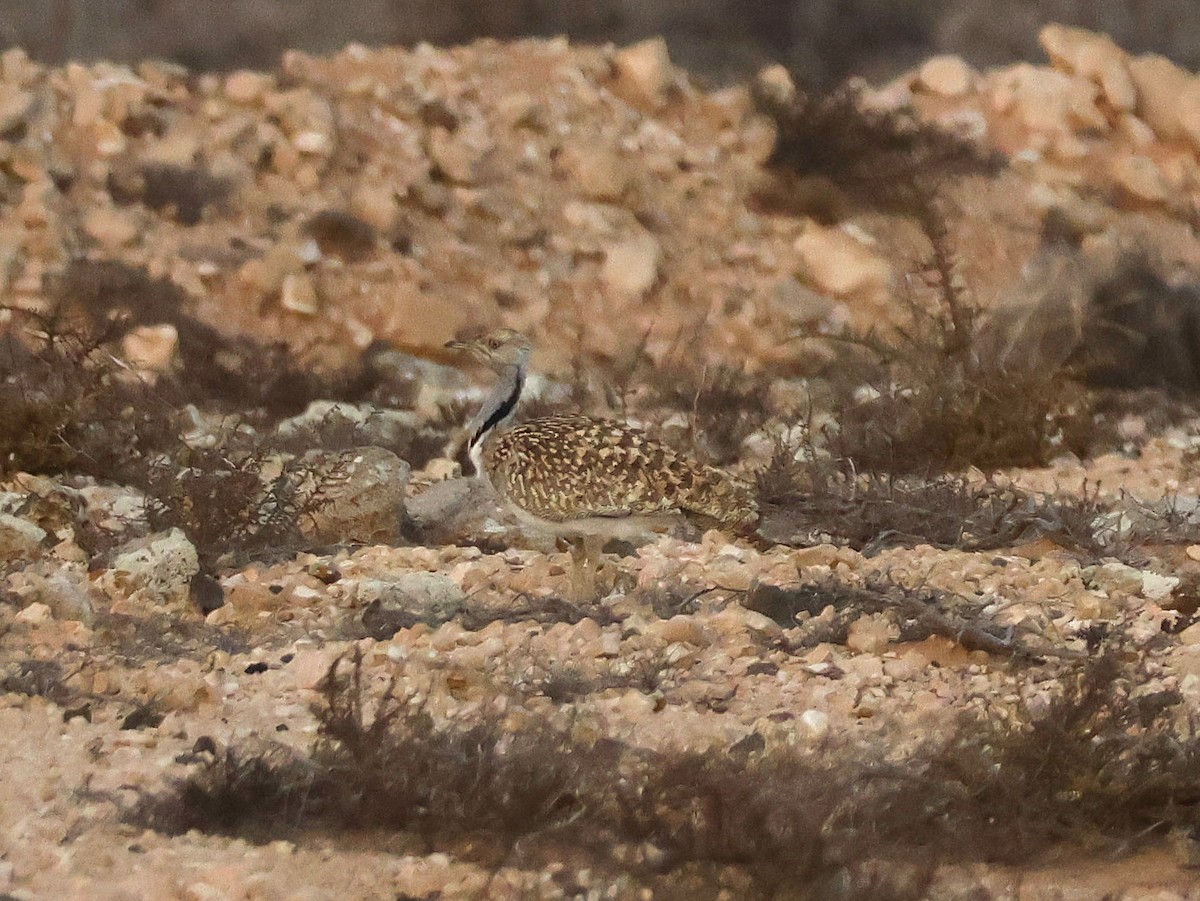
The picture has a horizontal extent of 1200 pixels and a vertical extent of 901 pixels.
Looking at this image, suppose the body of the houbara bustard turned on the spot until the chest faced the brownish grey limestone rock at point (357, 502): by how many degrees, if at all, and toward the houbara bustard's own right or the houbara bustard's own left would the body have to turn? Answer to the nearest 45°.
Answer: approximately 45° to the houbara bustard's own right

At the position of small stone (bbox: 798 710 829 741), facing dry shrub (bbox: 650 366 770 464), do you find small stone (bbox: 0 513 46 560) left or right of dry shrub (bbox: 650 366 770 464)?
left

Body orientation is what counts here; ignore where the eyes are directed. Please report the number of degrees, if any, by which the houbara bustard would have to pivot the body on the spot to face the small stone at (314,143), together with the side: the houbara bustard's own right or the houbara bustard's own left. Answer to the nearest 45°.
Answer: approximately 90° to the houbara bustard's own right

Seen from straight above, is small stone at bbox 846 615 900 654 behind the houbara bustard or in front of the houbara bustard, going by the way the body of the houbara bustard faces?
behind

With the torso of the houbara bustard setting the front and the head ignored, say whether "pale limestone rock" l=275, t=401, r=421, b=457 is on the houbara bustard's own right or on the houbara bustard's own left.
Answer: on the houbara bustard's own right

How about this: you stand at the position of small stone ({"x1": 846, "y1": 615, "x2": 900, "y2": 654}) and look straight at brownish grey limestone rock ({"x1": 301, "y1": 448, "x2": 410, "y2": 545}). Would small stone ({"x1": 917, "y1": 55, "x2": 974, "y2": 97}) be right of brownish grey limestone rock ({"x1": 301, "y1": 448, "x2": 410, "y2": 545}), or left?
right

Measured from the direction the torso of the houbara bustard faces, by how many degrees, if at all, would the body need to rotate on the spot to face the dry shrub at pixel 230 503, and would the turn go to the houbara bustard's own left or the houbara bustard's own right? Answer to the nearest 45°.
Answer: approximately 45° to the houbara bustard's own right

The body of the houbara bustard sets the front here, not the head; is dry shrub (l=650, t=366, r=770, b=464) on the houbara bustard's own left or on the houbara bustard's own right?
on the houbara bustard's own right

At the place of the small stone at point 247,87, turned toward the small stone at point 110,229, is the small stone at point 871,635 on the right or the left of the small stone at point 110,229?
left

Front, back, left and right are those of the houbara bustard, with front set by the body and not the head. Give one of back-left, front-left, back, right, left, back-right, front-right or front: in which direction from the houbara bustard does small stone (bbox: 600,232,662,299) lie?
right

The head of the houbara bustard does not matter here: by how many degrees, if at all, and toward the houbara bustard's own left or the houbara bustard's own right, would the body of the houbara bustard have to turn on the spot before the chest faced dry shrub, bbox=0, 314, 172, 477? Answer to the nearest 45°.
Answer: approximately 45° to the houbara bustard's own right

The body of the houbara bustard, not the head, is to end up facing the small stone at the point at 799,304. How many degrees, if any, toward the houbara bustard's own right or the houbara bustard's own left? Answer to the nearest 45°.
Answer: approximately 90° to the houbara bustard's own right

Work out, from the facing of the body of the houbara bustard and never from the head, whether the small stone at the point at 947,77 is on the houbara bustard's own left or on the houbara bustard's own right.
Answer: on the houbara bustard's own right

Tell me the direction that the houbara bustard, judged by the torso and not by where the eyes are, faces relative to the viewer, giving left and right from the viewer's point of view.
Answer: facing to the left of the viewer

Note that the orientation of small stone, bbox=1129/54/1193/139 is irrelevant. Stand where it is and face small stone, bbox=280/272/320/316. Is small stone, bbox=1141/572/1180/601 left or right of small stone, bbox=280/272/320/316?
left

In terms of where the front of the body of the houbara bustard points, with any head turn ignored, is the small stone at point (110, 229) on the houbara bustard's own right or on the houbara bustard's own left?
on the houbara bustard's own right

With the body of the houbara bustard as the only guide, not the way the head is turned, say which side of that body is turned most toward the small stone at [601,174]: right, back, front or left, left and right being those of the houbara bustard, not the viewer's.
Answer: right

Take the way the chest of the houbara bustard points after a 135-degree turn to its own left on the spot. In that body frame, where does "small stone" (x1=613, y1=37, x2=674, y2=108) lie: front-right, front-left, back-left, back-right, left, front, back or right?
back-left
